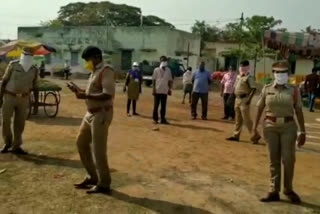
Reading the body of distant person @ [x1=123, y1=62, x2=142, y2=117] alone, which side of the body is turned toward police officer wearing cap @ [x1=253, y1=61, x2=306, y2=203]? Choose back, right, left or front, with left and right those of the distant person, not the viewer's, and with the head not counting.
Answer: front

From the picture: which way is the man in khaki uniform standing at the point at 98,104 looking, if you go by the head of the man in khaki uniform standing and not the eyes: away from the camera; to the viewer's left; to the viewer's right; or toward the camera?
to the viewer's left

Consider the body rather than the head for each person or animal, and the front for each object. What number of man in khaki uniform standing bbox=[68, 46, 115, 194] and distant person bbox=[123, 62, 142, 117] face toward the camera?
1

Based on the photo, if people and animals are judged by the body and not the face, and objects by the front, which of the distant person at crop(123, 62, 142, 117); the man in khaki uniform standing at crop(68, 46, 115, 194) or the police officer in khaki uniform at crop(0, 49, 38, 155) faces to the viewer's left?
the man in khaki uniform standing

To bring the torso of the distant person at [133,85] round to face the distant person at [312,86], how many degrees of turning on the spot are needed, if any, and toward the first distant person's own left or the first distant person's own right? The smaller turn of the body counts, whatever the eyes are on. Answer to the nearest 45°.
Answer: approximately 135° to the first distant person's own left

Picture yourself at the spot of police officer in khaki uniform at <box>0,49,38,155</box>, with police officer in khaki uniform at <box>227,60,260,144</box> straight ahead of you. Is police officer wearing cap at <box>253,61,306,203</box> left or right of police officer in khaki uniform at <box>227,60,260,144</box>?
right

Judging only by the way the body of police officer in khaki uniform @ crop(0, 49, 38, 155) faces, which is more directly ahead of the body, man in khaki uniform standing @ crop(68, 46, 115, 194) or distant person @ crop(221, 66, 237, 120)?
the man in khaki uniform standing

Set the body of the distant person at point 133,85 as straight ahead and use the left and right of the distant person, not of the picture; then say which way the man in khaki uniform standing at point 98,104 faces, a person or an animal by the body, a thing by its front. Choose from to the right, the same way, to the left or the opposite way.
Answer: to the right

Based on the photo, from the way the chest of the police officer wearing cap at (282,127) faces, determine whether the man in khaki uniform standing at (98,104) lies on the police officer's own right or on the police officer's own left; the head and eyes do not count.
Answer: on the police officer's own right

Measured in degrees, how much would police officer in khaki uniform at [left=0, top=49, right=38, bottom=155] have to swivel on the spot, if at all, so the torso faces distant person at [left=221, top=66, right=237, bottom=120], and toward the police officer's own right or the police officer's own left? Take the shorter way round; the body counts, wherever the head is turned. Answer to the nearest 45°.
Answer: approximately 135° to the police officer's own left

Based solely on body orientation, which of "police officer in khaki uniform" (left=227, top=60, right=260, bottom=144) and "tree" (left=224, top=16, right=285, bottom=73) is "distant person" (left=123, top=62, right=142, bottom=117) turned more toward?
the police officer in khaki uniform

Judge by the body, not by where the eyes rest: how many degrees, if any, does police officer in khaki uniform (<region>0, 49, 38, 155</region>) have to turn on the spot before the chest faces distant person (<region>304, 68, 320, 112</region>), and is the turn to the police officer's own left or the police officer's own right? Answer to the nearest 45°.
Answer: approximately 135° to the police officer's own left

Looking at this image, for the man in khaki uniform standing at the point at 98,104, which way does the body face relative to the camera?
to the viewer's left

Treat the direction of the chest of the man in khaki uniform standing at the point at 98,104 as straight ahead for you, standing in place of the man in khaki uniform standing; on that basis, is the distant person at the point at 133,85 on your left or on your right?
on your right
